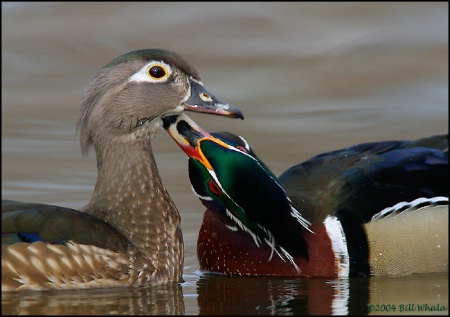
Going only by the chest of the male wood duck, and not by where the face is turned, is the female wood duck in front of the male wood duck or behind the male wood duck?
in front

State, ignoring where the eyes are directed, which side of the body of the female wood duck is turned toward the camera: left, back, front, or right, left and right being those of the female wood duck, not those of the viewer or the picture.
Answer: right

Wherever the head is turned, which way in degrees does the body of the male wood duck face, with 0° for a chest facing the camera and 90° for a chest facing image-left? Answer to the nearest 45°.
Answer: approximately 90°

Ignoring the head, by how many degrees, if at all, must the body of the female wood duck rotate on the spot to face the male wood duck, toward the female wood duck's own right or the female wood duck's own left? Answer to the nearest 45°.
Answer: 0° — it already faces it

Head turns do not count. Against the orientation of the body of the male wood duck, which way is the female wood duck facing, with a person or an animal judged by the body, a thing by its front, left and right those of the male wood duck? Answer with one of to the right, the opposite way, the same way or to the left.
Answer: the opposite way

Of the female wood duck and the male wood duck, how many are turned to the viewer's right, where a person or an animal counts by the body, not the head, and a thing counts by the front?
1
